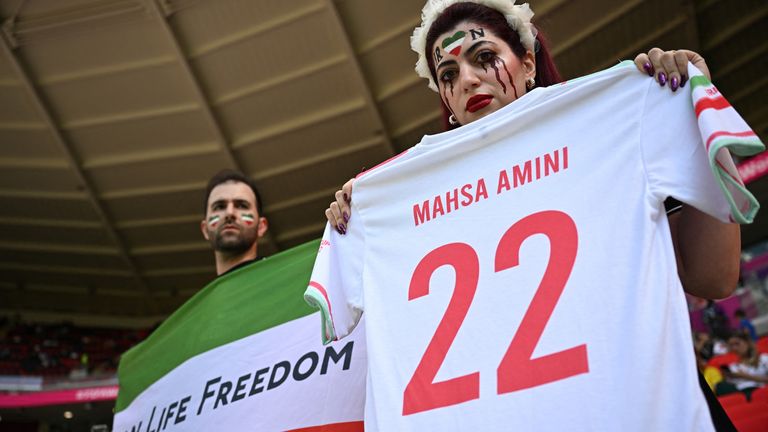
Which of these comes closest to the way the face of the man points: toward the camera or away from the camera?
toward the camera

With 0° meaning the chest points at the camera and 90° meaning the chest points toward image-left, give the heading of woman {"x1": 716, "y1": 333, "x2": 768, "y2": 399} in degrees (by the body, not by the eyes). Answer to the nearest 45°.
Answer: approximately 45°

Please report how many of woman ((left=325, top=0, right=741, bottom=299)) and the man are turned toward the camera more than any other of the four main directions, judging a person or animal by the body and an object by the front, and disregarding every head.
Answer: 2

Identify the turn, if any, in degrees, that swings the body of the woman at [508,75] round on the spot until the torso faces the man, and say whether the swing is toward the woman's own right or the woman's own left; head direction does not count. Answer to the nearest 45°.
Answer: approximately 135° to the woman's own right

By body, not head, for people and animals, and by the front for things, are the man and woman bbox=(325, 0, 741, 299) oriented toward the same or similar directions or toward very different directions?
same or similar directions

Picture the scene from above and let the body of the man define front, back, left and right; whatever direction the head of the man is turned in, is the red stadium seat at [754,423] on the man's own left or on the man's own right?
on the man's own left

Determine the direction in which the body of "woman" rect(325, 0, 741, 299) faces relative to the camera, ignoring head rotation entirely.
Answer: toward the camera

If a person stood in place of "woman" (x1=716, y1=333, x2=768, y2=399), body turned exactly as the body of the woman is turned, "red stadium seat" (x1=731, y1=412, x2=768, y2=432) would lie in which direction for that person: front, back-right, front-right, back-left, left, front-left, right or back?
front-left

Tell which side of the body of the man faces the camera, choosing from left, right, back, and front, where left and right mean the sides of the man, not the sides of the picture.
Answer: front
